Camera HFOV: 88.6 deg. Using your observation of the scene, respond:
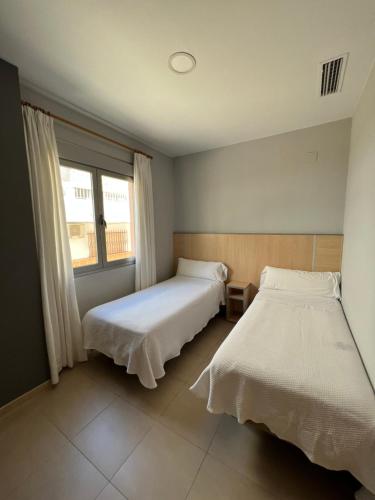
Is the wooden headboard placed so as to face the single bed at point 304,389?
yes

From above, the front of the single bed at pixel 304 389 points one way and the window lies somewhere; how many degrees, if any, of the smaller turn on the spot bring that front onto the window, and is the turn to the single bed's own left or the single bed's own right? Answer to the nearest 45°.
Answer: approximately 90° to the single bed's own right

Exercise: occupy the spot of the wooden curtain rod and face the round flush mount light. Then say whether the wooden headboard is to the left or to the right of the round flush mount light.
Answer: left

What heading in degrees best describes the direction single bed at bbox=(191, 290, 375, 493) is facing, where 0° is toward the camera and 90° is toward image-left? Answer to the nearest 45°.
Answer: approximately 0°

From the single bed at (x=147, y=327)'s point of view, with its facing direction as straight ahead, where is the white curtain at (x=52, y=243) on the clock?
The white curtain is roughly at 2 o'clock from the single bed.

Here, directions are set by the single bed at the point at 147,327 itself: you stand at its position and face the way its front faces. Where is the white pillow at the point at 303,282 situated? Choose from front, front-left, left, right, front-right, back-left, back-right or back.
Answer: back-left

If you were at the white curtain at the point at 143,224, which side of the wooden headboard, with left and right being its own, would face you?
right

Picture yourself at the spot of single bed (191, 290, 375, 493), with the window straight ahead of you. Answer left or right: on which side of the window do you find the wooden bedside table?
right

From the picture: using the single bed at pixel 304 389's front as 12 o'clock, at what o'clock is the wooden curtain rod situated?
The wooden curtain rod is roughly at 3 o'clock from the single bed.

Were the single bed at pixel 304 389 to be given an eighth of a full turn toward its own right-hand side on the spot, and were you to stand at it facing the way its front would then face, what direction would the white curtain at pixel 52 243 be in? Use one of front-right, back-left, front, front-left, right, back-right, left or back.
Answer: front-right

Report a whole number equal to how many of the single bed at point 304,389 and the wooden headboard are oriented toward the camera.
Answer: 2
